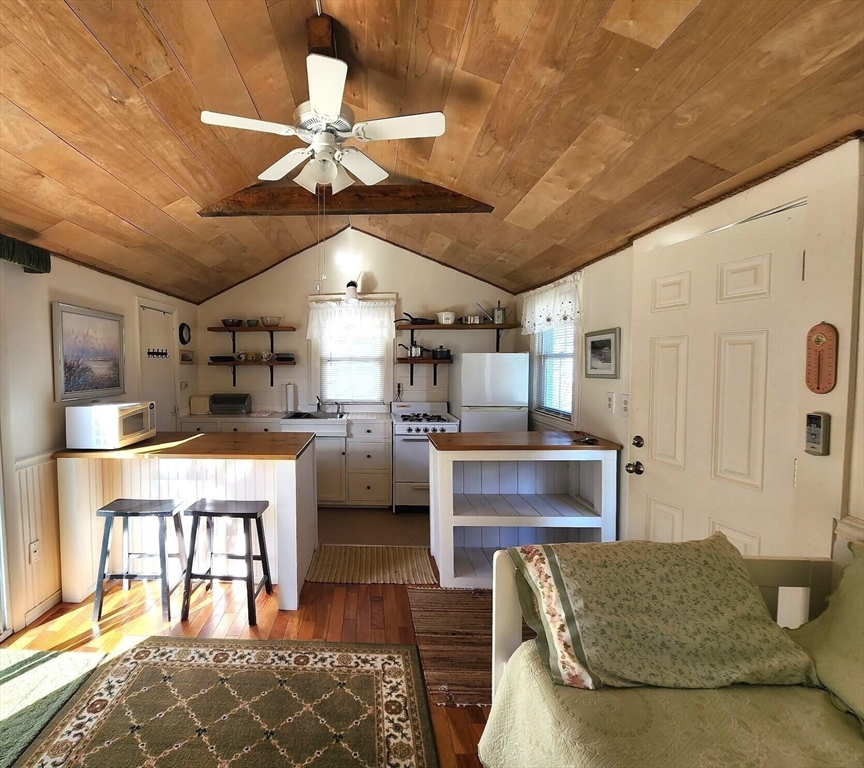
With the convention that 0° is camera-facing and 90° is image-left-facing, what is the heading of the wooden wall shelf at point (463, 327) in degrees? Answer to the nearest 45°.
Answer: approximately 0°

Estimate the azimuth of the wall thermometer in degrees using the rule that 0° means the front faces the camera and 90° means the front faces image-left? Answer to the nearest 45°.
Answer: approximately 45°

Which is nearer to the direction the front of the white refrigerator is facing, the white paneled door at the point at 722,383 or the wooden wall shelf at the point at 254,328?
the white paneled door

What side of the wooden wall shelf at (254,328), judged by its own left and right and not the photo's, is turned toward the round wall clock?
right

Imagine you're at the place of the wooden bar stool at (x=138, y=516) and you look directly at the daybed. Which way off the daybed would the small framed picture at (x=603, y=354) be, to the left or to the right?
left

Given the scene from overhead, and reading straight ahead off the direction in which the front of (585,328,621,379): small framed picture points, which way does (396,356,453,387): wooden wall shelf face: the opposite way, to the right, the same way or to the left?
to the left

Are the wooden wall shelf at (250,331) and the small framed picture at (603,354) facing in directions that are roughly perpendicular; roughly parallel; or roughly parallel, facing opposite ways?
roughly perpendicular

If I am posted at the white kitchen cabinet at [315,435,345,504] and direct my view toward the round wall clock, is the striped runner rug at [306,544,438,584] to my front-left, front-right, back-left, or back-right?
back-left
